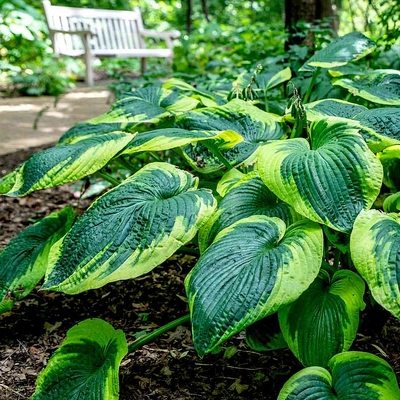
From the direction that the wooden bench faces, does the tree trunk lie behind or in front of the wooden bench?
in front

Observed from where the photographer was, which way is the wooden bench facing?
facing the viewer and to the right of the viewer

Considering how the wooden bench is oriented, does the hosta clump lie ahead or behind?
ahead

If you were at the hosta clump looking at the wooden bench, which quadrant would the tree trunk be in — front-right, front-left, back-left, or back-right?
front-right
